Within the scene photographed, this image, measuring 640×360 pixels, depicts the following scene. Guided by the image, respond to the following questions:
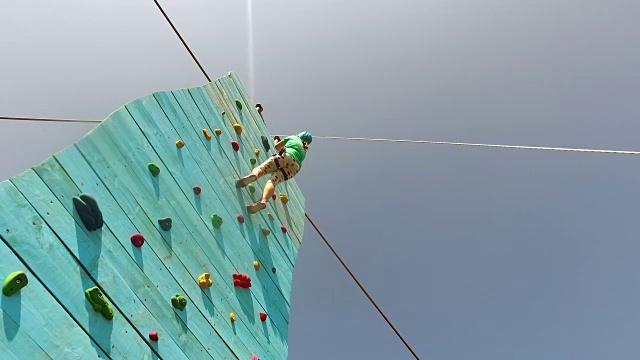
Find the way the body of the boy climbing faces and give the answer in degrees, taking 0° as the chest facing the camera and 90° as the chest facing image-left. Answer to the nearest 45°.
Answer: approximately 135°

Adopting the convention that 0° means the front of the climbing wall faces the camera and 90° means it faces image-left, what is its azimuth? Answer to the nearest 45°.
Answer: approximately 315°
